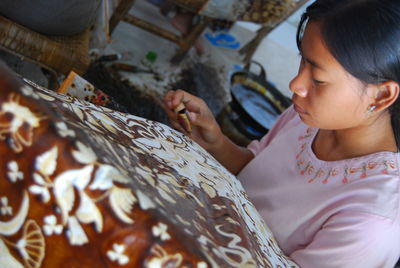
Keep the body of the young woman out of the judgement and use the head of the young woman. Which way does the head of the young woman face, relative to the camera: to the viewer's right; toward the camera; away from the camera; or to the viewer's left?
to the viewer's left

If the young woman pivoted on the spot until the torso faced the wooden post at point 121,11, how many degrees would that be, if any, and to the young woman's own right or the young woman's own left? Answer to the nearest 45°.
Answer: approximately 90° to the young woman's own right

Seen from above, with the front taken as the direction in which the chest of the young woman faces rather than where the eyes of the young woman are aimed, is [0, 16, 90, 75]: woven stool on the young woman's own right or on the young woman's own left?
on the young woman's own right

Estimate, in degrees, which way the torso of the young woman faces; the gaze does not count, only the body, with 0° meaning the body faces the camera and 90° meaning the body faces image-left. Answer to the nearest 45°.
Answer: approximately 45°

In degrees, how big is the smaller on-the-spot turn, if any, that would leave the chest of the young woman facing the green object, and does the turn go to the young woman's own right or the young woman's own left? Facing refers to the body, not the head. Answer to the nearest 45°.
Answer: approximately 90° to the young woman's own right
